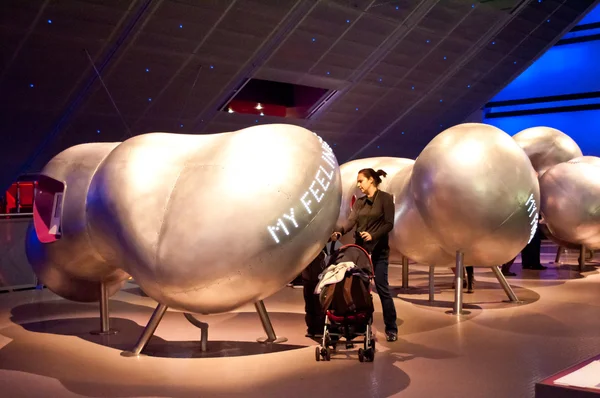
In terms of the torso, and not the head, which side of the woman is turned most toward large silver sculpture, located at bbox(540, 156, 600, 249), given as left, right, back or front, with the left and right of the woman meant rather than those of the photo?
back

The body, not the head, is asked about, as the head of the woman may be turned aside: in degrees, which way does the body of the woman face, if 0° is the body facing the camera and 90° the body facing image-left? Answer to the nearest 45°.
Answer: approximately 45°

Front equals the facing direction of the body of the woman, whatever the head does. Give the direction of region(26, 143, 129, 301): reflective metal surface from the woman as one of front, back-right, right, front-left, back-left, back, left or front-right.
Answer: front-right

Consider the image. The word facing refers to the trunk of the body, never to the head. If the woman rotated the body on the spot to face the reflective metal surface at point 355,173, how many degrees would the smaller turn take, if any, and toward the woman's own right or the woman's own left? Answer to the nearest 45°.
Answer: approximately 135° to the woman's own right

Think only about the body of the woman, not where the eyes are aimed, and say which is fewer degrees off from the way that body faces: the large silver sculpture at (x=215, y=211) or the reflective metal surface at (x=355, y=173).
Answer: the large silver sculpture

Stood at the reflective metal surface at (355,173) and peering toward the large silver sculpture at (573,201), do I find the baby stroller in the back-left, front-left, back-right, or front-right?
back-right

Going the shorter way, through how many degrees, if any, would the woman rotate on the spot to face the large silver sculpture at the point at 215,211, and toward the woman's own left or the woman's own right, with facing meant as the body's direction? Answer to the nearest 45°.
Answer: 0° — they already face it

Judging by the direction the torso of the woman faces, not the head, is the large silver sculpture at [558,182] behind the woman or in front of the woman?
behind

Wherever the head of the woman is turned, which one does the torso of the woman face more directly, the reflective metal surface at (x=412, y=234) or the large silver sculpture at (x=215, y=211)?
the large silver sculpture

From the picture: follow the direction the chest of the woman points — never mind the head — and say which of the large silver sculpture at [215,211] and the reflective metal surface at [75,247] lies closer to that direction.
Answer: the large silver sculpture

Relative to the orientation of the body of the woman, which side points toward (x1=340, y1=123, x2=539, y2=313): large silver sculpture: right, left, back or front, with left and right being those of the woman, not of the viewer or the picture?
back
